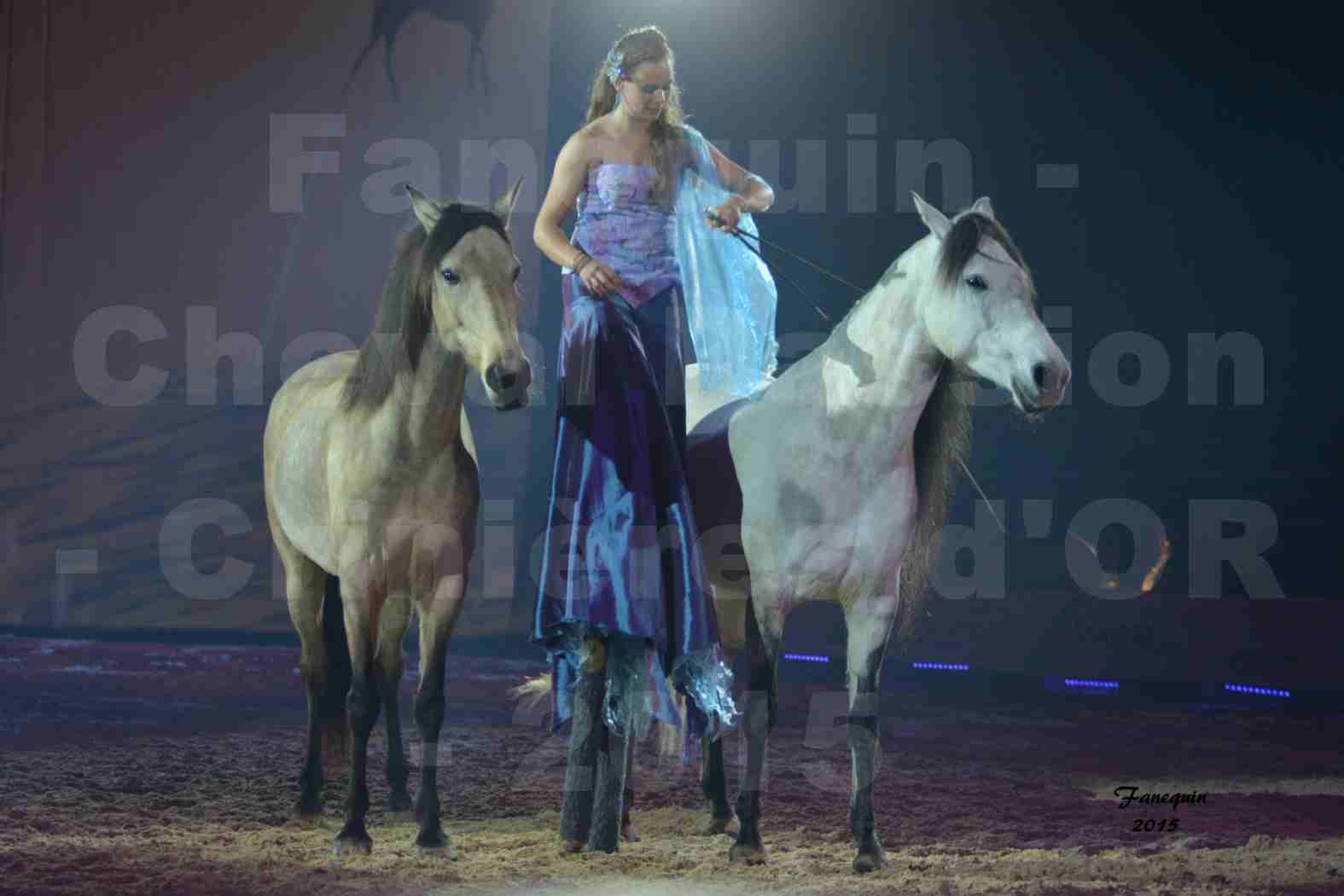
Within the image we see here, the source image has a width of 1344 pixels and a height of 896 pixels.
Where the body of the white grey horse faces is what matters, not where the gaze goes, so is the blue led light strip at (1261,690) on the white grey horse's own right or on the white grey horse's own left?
on the white grey horse's own left

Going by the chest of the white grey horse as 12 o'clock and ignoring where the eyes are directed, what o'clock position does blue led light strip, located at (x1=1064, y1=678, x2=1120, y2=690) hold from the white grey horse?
The blue led light strip is roughly at 8 o'clock from the white grey horse.

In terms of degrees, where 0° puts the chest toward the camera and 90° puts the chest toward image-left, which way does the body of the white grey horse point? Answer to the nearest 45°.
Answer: approximately 315°

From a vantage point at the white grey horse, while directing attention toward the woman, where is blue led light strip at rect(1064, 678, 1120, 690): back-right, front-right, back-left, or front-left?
back-right
